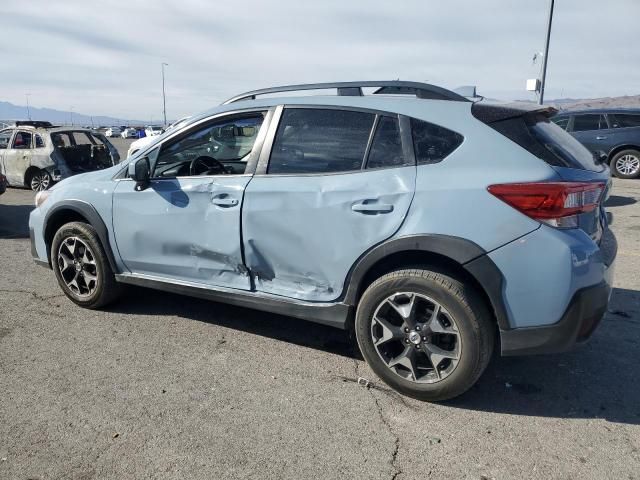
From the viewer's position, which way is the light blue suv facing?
facing away from the viewer and to the left of the viewer

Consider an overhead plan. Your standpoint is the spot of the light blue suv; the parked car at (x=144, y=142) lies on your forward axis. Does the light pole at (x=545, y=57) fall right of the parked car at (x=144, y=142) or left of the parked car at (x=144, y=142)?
right

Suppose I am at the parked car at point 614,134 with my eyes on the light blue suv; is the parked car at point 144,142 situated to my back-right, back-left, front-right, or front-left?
front-right

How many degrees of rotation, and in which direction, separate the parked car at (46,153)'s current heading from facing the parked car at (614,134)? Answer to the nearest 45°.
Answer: approximately 135° to its right

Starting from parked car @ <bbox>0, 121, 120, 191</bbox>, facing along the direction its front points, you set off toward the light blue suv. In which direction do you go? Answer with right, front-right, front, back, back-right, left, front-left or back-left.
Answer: back-left

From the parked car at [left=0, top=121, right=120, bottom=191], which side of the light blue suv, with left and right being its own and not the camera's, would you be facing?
front

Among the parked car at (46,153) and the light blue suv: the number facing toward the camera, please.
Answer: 0
